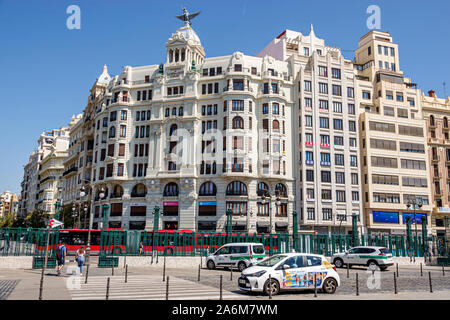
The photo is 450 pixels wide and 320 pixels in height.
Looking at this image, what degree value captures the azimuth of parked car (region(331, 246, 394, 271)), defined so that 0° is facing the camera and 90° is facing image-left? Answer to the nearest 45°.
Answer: approximately 135°

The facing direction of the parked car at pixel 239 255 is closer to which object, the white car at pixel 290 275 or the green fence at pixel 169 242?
the green fence

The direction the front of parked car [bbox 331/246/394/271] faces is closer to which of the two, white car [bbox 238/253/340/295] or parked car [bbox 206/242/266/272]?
the parked car

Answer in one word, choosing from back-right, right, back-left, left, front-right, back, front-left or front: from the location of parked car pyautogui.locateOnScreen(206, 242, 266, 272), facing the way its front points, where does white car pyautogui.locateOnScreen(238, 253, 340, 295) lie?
back-left

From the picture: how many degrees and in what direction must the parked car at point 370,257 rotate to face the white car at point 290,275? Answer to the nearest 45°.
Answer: approximately 135° to its left

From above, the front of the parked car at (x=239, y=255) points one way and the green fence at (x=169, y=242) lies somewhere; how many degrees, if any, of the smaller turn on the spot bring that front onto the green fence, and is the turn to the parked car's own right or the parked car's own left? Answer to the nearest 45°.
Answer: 0° — it already faces it

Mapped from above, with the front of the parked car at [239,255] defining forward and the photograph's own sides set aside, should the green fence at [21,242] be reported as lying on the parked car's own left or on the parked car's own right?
on the parked car's own left

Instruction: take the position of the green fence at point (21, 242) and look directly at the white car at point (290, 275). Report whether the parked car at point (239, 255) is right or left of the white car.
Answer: left

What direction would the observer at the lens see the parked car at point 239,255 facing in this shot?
facing away from the viewer and to the left of the viewer

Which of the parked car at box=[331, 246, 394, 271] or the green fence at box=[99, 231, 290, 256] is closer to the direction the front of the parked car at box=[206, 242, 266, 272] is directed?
the green fence

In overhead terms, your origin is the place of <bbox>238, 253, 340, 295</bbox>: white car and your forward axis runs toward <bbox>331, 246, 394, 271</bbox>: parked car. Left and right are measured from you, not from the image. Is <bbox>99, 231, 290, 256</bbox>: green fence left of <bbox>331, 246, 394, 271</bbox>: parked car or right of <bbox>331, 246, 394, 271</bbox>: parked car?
left
